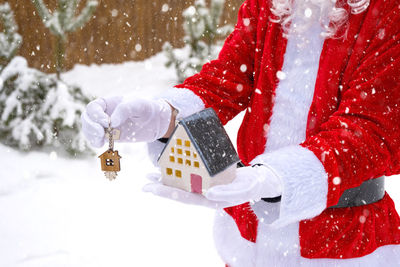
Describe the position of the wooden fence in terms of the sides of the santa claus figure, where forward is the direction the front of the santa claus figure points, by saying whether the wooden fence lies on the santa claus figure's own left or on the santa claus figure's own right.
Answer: on the santa claus figure's own right

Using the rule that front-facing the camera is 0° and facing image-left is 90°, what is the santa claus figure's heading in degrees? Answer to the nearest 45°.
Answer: approximately 45°

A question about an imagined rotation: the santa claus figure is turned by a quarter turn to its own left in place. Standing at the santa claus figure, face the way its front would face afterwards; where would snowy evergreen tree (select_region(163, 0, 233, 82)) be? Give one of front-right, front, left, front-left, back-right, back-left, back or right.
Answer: back-left

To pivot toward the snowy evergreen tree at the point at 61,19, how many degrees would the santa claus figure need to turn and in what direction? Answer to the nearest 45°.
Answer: approximately 90° to its right

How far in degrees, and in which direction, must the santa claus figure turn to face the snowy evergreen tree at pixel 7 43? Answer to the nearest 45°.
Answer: approximately 90° to its right

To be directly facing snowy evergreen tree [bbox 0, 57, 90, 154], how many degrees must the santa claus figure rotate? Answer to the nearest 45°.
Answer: approximately 90° to its right
